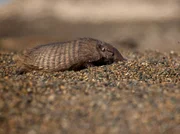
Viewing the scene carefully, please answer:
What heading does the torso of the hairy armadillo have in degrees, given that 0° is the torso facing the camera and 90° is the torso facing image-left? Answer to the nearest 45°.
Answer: approximately 270°
